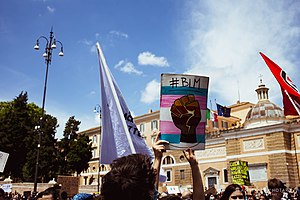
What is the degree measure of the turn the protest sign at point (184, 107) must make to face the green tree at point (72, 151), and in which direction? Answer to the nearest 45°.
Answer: approximately 180°

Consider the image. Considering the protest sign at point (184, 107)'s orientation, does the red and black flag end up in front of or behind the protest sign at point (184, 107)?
behind

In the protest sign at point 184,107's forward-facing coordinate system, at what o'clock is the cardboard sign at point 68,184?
The cardboard sign is roughly at 5 o'clock from the protest sign.

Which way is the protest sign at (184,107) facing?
toward the camera

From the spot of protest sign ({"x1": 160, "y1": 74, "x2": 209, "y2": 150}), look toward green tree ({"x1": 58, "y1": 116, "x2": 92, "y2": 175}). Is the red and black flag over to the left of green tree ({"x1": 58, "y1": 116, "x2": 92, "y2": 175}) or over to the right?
right
